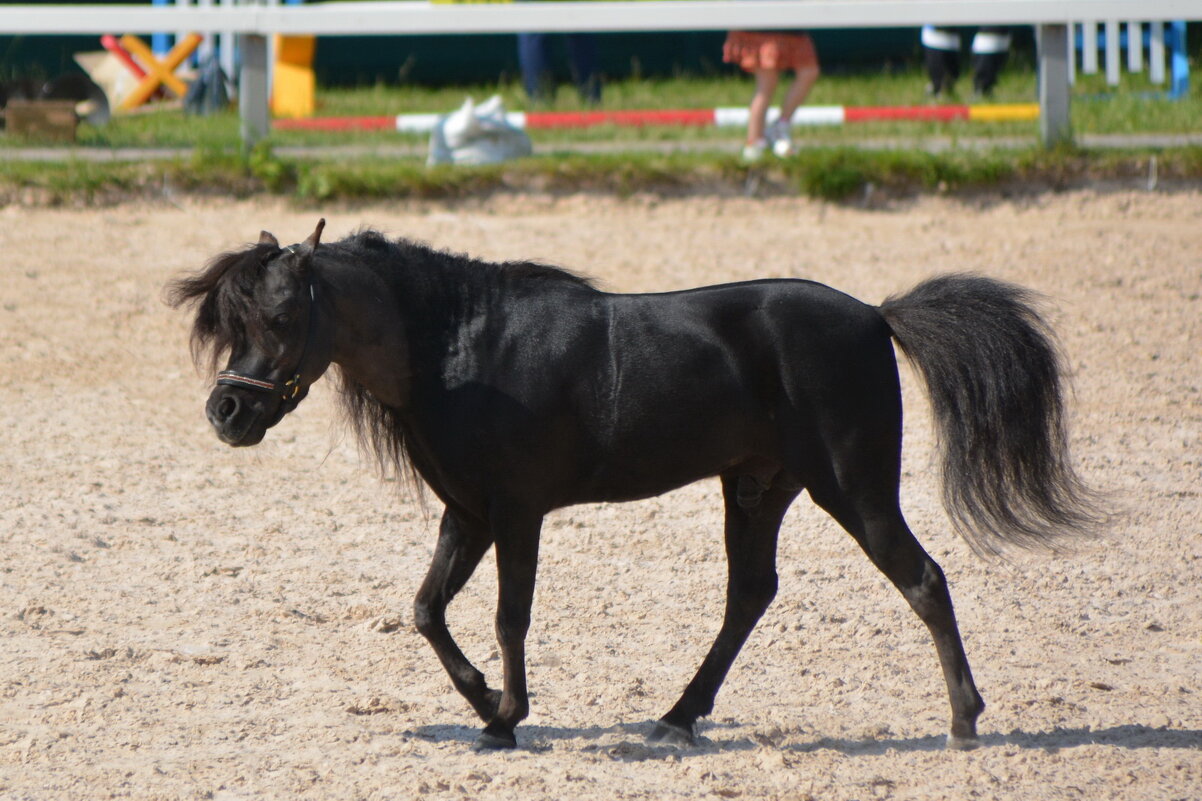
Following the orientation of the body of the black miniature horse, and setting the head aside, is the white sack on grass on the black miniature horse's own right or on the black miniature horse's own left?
on the black miniature horse's own right

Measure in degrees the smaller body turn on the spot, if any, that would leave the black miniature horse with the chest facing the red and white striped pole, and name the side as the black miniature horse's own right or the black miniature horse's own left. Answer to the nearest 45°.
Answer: approximately 90° to the black miniature horse's own right

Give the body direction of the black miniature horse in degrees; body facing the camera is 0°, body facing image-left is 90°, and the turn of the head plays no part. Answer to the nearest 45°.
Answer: approximately 90°
